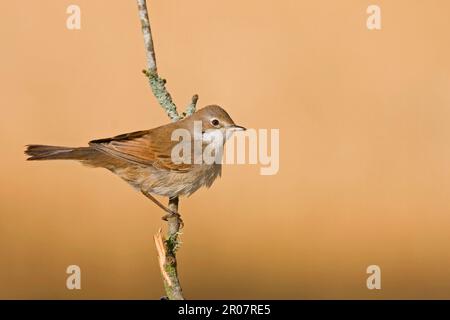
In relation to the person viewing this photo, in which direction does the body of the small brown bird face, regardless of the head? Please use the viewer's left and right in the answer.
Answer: facing to the right of the viewer
